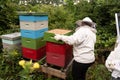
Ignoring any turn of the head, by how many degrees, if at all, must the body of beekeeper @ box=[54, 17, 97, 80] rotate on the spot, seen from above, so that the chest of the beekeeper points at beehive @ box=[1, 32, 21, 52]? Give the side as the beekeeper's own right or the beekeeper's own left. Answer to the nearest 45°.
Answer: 0° — they already face it

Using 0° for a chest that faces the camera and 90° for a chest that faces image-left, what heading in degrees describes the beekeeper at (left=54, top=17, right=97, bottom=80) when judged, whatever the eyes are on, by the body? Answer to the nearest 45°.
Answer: approximately 135°

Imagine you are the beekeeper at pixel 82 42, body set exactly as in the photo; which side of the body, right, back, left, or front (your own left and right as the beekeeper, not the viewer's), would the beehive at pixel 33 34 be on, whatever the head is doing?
front
